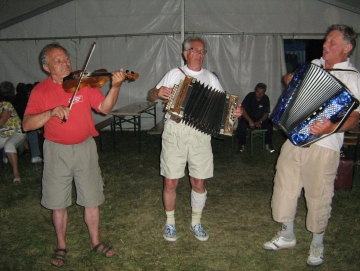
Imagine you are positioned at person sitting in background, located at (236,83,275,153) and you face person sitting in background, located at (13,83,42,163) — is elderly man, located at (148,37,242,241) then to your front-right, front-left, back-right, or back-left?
front-left

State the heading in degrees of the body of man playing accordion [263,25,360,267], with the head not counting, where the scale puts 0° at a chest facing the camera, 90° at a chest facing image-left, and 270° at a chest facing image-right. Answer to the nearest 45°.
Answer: approximately 45°

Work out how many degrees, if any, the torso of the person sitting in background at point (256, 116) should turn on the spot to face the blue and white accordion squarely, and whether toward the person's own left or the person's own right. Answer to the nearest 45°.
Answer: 0° — they already face it

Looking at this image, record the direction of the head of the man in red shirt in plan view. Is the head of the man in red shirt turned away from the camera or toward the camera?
toward the camera

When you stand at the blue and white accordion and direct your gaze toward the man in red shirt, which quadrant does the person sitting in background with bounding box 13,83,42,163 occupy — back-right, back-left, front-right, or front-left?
front-right

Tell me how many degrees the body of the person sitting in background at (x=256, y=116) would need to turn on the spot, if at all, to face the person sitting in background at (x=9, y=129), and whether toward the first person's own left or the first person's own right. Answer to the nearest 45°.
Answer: approximately 45° to the first person's own right

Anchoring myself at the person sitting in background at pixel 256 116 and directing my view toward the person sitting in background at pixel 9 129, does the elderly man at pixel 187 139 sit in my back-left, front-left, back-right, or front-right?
front-left

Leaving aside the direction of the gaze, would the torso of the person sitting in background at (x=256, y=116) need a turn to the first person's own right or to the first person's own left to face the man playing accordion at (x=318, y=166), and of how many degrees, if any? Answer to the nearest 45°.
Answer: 0° — they already face them

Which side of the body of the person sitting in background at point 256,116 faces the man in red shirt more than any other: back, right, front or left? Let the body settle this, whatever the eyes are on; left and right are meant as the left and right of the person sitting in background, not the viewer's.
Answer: front

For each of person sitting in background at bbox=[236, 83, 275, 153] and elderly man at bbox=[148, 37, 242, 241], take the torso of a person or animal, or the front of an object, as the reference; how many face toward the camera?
2

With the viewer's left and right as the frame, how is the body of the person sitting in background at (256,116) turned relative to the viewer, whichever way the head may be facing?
facing the viewer

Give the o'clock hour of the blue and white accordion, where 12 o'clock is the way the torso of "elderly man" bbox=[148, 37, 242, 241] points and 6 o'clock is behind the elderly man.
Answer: The blue and white accordion is roughly at 10 o'clock from the elderly man.

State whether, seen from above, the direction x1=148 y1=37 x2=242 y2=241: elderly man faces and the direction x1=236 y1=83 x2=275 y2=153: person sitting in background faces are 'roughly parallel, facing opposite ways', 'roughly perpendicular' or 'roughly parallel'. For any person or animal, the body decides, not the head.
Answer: roughly parallel

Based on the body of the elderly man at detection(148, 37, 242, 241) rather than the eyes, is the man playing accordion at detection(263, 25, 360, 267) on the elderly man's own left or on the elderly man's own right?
on the elderly man's own left

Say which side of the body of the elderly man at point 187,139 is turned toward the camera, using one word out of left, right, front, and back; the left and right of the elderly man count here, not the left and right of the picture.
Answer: front
